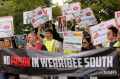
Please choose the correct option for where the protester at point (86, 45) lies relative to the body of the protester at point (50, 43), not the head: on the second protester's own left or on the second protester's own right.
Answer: on the second protester's own left

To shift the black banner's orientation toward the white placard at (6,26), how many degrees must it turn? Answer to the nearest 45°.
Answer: approximately 135° to its right

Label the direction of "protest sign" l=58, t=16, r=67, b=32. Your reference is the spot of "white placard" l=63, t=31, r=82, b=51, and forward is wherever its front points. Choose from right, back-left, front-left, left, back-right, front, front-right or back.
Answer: back

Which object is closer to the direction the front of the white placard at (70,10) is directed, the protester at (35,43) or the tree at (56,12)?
the protester

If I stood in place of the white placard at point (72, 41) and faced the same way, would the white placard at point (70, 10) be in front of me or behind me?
behind

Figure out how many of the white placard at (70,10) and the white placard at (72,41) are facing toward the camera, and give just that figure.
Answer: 2

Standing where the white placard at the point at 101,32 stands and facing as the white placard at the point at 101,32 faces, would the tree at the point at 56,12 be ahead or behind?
behind
